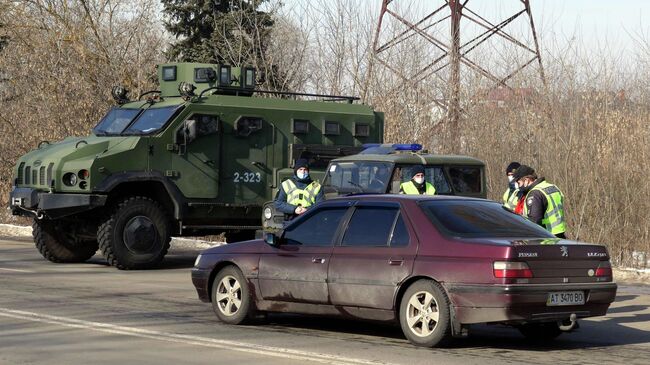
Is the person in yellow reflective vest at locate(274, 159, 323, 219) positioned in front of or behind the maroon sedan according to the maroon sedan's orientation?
in front

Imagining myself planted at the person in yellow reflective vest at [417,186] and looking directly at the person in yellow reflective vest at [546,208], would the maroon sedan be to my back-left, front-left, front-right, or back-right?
front-right

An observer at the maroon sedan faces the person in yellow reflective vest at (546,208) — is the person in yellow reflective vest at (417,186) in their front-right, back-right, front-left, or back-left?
front-left

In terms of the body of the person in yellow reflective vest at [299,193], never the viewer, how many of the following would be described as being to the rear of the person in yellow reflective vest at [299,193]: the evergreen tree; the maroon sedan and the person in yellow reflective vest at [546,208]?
1

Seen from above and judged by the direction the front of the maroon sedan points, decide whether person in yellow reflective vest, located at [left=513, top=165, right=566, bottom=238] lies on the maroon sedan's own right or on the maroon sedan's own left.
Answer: on the maroon sedan's own right

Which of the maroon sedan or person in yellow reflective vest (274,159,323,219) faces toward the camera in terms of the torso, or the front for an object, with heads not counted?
the person in yellow reflective vest

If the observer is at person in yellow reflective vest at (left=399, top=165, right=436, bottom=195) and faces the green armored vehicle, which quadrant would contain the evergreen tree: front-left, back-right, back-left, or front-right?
front-right

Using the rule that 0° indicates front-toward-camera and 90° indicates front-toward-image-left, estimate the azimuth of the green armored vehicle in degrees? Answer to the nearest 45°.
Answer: approximately 45°

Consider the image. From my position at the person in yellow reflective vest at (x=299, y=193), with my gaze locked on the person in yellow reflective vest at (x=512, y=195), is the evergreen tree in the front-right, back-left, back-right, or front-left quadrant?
back-left

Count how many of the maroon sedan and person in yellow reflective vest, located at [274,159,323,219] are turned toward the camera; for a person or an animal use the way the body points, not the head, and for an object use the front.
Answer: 1

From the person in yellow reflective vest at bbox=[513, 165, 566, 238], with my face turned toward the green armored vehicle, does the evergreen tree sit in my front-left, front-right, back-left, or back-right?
front-right

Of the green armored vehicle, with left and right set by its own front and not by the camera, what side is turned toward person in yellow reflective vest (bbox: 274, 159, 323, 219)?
left

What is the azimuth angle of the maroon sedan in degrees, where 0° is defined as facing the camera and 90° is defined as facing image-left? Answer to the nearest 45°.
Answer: approximately 135°

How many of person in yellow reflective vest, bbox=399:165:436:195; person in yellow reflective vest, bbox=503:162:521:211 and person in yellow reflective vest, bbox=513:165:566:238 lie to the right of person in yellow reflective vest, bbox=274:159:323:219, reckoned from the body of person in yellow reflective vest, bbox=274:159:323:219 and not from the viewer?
0

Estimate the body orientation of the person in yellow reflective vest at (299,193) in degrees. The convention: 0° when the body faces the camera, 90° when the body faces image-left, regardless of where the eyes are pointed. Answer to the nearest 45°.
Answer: approximately 0°

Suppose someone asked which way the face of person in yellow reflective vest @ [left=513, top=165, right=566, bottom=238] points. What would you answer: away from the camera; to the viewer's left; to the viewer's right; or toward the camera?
to the viewer's left

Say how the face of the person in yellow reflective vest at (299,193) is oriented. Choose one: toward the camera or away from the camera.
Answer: toward the camera
